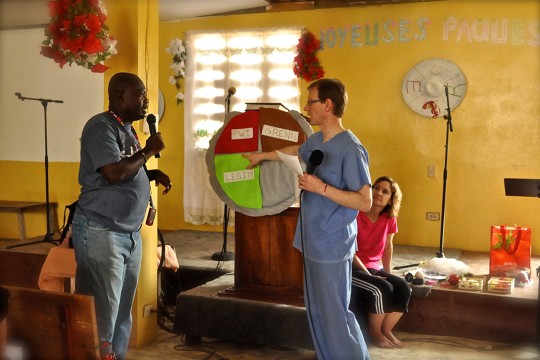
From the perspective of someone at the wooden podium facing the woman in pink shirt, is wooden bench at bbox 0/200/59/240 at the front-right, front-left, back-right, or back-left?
back-left

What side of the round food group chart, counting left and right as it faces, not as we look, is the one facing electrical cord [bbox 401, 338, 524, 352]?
left

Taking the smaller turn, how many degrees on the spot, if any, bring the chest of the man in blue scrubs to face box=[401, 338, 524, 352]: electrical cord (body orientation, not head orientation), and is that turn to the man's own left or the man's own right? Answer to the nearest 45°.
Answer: approximately 180°

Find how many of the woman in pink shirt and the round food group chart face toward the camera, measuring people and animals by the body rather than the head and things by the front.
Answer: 2

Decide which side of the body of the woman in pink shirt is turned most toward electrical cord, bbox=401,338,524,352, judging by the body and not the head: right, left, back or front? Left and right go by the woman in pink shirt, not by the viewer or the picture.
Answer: left

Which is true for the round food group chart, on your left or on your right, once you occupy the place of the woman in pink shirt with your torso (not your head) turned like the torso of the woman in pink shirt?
on your right

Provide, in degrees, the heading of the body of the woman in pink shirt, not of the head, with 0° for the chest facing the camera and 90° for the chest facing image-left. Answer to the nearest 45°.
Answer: approximately 0°

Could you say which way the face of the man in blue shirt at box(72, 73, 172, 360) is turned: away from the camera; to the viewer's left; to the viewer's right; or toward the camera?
to the viewer's right

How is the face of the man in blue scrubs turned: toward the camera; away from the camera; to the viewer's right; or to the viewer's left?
to the viewer's left

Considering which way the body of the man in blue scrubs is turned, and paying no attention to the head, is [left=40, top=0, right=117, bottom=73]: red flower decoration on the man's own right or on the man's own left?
on the man's own right

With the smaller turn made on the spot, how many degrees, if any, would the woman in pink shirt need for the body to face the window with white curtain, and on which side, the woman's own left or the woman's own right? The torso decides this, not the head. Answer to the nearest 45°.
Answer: approximately 135° to the woman's own right

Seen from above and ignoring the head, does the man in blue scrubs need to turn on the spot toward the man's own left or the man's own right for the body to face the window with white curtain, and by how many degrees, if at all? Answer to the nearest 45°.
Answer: approximately 135° to the man's own right

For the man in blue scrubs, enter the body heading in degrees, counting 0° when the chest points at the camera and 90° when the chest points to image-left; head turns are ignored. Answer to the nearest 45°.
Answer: approximately 45°

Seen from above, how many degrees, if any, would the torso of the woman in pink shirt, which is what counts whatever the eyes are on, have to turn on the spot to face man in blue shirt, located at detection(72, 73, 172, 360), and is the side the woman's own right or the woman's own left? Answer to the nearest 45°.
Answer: approximately 45° to the woman's own right
